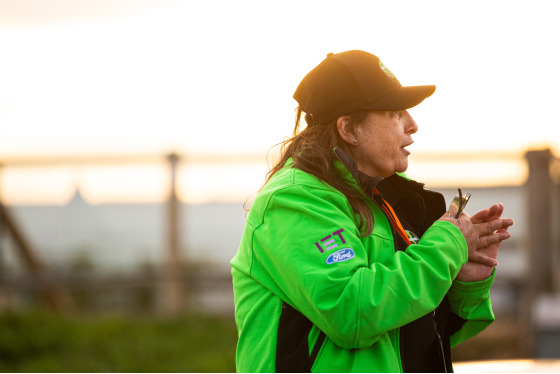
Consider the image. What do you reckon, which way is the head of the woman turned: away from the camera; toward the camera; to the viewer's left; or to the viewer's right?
to the viewer's right

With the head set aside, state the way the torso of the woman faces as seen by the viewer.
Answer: to the viewer's right
